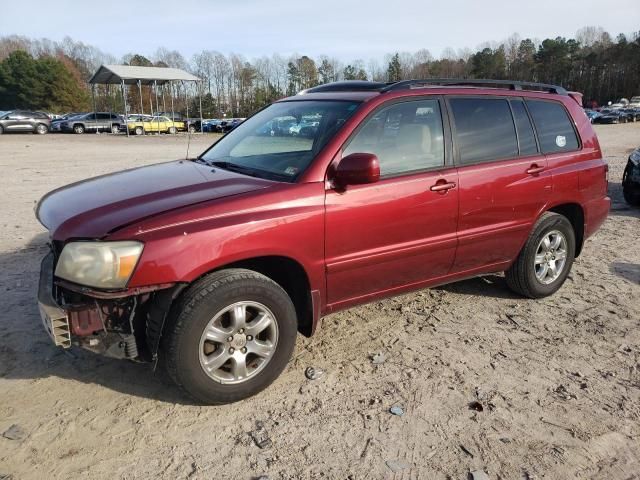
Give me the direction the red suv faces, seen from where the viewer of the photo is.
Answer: facing the viewer and to the left of the viewer

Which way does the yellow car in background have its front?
to the viewer's left

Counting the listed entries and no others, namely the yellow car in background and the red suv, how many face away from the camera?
0

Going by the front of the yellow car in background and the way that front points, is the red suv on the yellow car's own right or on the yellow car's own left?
on the yellow car's own left

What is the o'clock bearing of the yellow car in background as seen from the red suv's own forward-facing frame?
The yellow car in background is roughly at 4 o'clock from the red suv.
